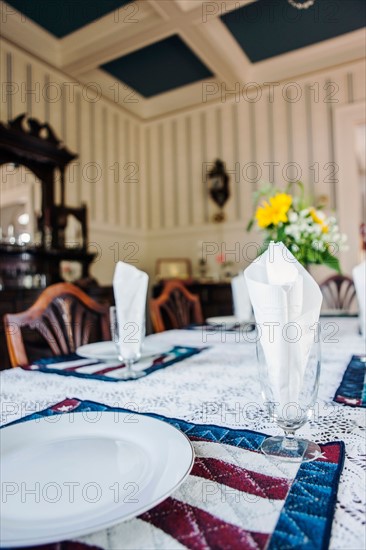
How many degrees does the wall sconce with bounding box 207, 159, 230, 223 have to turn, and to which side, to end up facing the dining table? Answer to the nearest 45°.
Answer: approximately 45° to its left

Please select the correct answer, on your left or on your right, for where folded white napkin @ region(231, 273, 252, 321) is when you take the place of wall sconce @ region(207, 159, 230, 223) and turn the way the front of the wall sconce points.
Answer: on your left

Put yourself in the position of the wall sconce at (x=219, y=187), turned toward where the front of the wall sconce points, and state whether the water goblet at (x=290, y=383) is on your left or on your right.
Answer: on your left

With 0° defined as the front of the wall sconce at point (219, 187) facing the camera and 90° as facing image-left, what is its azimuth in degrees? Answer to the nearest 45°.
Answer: approximately 45°

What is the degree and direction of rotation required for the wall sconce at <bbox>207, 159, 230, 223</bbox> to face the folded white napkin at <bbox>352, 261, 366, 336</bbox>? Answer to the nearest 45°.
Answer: approximately 45° to its left

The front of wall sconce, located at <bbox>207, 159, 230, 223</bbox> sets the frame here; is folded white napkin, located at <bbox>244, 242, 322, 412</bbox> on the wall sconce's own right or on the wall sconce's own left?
on the wall sconce's own left
